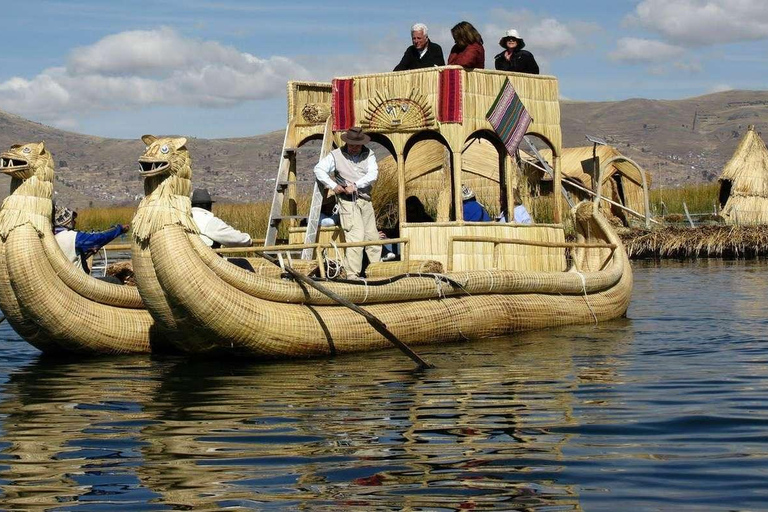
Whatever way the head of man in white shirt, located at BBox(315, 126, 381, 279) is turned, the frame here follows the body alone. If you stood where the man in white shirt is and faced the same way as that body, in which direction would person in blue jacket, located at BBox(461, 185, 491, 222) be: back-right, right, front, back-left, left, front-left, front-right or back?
back-left

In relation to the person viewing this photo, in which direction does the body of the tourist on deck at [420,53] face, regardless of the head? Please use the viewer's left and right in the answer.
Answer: facing the viewer and to the left of the viewer

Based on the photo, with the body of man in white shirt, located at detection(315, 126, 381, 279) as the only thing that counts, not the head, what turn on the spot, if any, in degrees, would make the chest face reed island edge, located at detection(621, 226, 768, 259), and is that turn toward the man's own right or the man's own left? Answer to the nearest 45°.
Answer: approximately 135° to the man's own left

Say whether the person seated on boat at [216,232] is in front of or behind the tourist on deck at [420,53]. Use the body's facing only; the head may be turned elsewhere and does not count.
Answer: in front

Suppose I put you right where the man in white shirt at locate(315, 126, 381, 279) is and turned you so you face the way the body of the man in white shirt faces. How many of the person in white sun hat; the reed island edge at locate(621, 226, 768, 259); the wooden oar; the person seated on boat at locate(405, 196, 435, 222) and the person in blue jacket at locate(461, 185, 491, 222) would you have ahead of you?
1

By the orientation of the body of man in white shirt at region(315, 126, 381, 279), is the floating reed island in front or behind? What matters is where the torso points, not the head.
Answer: behind

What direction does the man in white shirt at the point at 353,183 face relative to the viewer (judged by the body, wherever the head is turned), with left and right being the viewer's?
facing the viewer

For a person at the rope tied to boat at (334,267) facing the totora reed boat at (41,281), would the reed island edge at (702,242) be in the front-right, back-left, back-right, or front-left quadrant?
back-right

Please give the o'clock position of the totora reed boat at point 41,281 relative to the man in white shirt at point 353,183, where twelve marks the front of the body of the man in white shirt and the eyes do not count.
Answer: The totora reed boat is roughly at 2 o'clock from the man in white shirt.
